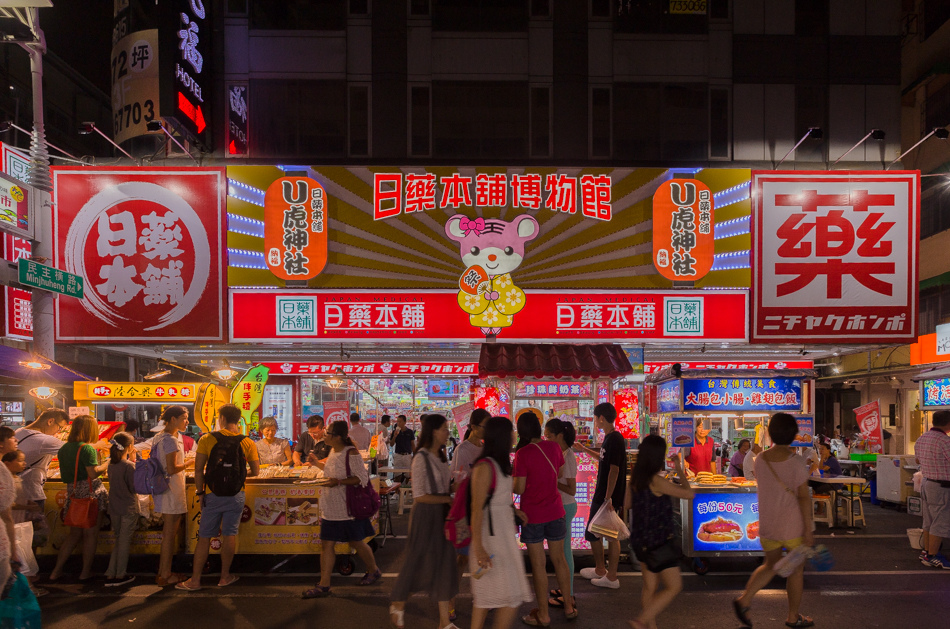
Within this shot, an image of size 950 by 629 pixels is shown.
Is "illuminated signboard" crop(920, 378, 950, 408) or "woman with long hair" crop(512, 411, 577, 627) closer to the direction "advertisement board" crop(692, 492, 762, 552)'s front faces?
the woman with long hair

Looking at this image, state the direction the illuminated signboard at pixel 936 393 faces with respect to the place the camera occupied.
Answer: facing the viewer

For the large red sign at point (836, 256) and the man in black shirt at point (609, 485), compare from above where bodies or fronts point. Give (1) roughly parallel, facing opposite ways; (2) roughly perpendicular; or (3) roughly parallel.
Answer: roughly perpendicular

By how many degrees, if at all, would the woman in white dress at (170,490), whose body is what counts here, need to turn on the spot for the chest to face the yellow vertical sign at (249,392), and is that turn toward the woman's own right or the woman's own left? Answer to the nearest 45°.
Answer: approximately 90° to the woman's own left

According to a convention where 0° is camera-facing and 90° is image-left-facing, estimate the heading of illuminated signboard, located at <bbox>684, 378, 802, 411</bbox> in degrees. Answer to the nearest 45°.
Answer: approximately 0°

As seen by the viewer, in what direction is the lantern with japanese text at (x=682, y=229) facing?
toward the camera

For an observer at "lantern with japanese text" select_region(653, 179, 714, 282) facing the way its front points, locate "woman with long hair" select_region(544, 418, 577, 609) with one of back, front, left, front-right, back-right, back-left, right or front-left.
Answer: front

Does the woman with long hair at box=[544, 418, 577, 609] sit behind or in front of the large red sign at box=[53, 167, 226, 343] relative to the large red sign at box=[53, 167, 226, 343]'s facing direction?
in front

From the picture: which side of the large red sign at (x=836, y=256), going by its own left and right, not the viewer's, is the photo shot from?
front

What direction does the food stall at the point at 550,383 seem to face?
toward the camera
